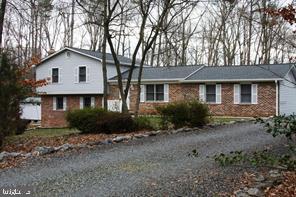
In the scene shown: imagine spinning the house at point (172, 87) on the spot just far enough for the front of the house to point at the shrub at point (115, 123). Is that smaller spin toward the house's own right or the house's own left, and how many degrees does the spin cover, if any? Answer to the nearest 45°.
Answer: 0° — it already faces it

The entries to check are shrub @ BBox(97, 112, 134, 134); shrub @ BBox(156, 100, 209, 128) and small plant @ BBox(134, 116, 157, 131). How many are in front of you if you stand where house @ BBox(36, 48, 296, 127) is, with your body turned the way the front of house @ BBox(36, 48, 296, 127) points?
3

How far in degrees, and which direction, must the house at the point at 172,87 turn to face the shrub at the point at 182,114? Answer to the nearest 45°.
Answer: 0° — it already faces it

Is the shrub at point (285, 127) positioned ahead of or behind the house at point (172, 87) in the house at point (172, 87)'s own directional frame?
ahead

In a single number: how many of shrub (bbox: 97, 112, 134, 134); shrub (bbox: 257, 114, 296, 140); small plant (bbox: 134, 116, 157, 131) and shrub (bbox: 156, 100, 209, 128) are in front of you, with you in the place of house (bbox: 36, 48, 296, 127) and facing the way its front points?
4

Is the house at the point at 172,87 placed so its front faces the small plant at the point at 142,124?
yes

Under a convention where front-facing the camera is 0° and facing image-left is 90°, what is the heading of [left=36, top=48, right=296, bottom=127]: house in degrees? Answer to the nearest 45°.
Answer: approximately 0°

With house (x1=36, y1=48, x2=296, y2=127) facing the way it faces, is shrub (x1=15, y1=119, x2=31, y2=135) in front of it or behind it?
in front

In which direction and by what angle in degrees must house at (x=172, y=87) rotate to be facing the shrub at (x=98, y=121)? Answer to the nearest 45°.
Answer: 0° — it already faces it
